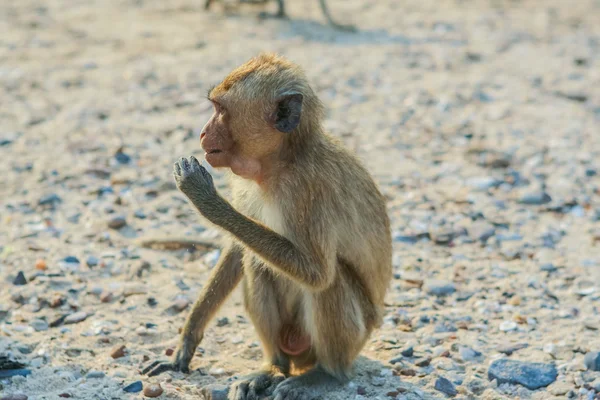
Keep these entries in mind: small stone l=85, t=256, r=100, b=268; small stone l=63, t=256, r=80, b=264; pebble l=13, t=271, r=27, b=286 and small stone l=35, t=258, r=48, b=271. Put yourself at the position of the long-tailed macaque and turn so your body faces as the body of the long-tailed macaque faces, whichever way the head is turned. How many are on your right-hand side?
4

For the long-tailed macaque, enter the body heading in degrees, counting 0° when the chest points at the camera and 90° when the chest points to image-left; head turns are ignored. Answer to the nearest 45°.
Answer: approximately 45°

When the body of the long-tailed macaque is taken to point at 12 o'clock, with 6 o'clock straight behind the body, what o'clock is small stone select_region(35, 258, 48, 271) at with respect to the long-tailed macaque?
The small stone is roughly at 3 o'clock from the long-tailed macaque.

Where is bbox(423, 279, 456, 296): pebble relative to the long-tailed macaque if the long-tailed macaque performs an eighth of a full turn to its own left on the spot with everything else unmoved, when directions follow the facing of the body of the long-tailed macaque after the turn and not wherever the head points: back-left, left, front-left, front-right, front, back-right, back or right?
back-left

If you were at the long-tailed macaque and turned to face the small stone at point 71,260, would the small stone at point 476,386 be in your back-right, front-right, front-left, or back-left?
back-right
